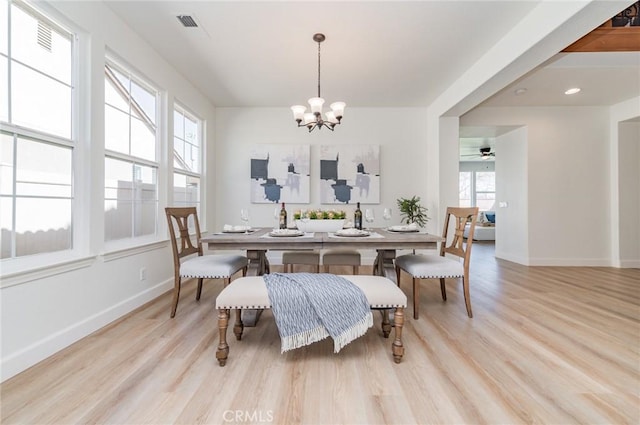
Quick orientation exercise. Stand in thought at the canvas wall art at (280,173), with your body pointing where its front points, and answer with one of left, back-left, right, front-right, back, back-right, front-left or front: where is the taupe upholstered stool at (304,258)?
front

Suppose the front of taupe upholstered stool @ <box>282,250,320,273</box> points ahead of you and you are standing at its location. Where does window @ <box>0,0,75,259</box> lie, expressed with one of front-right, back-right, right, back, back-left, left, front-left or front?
front-right

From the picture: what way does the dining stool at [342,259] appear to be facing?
toward the camera

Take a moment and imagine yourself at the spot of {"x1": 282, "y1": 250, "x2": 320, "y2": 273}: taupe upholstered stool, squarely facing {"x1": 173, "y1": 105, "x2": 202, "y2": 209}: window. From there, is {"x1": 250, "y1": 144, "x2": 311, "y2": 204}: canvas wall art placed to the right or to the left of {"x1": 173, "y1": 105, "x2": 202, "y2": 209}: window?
right

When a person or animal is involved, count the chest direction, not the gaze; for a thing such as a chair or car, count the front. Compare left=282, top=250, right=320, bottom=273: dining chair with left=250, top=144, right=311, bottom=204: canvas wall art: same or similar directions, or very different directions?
same or similar directions

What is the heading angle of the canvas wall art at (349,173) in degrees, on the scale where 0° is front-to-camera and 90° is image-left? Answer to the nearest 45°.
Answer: approximately 0°

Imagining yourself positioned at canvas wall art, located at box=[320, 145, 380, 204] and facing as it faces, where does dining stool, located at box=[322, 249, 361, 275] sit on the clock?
The dining stool is roughly at 12 o'clock from the canvas wall art.

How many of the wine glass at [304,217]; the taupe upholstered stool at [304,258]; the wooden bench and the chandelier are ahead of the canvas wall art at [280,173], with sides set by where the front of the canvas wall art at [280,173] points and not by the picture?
4

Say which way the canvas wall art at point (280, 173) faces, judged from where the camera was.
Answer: facing the viewer

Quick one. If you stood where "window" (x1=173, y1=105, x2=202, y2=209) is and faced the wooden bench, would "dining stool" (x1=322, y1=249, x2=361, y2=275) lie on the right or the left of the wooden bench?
left

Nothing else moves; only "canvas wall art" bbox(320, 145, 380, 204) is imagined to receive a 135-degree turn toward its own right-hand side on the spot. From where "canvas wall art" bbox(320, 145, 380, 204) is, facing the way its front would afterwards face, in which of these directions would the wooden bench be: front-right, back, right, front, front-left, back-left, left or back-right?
back-left

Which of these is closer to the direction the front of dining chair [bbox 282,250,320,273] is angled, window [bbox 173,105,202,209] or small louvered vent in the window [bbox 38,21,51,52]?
the small louvered vent in the window

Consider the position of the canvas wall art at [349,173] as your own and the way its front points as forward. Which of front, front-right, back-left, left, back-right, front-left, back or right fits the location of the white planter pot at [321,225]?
front

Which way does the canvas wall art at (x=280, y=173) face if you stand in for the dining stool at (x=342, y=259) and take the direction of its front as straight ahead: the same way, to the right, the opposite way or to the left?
the same way

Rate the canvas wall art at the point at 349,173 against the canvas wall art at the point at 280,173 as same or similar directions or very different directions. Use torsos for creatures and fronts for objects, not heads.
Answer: same or similar directions
